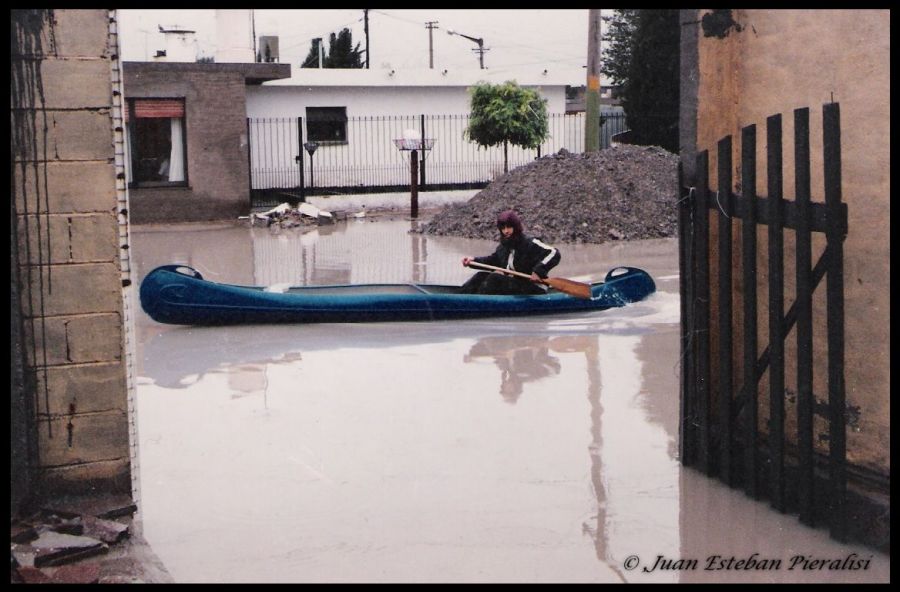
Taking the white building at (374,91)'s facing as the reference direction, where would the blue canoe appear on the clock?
The blue canoe is roughly at 12 o'clock from the white building.

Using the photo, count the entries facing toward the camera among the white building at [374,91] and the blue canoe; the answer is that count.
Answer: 1

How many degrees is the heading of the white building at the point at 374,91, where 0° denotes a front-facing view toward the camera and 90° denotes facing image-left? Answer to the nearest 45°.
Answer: approximately 0°

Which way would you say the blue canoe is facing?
to the viewer's left

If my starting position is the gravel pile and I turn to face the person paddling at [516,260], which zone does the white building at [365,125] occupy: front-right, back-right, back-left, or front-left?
back-right

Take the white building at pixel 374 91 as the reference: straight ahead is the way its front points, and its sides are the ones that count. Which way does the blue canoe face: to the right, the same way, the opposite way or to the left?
to the right

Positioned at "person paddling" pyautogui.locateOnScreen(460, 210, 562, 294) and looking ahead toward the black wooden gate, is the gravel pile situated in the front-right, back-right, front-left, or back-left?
back-left

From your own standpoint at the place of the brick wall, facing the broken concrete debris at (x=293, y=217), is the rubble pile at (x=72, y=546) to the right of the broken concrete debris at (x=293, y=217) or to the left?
right
